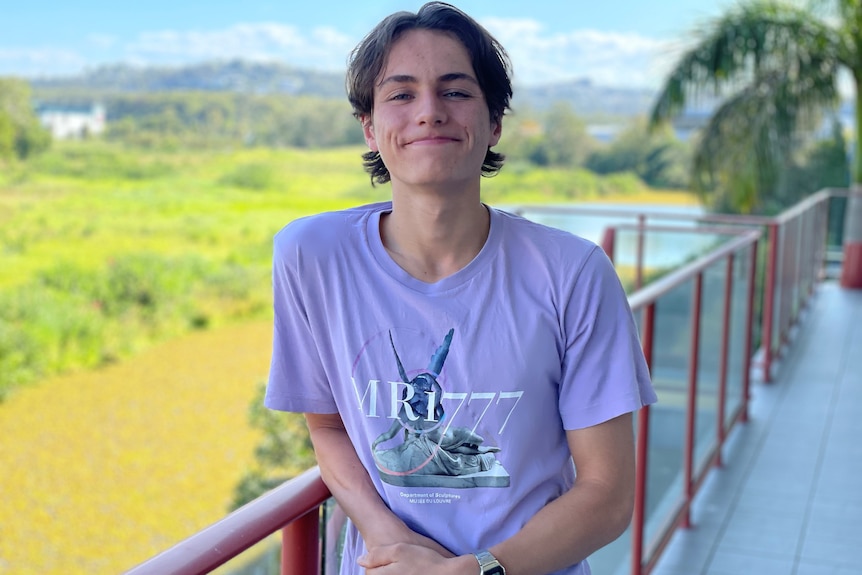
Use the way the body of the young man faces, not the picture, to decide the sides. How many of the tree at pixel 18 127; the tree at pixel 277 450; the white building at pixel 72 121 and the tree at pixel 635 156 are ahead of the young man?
0

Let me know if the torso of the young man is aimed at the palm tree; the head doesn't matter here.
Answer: no

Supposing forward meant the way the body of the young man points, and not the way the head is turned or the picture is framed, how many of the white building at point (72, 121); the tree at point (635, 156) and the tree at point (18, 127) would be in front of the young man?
0

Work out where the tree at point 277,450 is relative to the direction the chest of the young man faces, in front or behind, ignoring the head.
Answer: behind

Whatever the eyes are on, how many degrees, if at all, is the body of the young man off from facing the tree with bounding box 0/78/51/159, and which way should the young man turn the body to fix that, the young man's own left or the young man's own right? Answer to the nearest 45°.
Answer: approximately 135° to the young man's own right

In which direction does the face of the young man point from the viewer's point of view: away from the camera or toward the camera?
toward the camera

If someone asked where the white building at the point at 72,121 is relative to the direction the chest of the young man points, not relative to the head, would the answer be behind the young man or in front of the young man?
behind

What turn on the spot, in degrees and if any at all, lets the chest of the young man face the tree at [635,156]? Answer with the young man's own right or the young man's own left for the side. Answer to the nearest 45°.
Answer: approximately 180°

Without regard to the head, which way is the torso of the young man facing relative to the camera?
toward the camera

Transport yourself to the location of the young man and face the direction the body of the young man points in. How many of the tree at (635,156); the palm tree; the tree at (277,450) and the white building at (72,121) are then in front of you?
0
